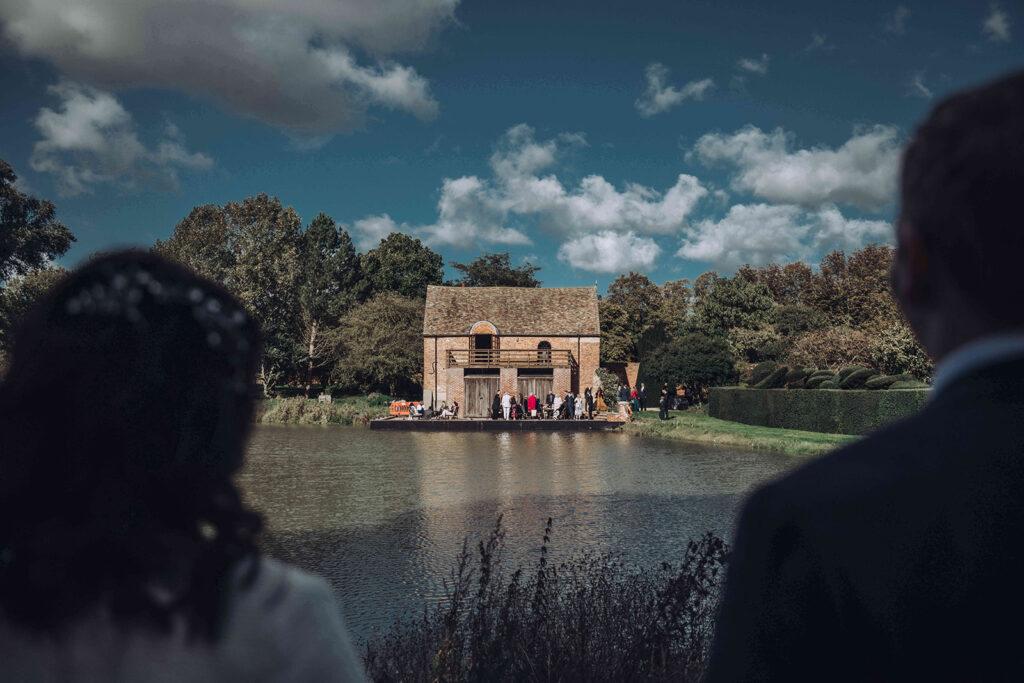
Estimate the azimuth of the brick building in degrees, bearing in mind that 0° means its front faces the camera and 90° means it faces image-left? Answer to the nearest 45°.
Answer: approximately 0°

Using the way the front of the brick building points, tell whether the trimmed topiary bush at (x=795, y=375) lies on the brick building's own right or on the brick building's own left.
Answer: on the brick building's own left

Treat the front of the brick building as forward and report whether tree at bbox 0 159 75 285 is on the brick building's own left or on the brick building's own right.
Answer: on the brick building's own right

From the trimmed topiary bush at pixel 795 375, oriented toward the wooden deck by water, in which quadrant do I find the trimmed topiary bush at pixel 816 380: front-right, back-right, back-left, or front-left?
back-left

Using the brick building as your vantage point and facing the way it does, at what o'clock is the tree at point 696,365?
The tree is roughly at 9 o'clock from the brick building.

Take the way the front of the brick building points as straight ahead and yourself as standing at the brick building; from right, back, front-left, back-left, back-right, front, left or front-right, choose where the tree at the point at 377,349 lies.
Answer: back-right

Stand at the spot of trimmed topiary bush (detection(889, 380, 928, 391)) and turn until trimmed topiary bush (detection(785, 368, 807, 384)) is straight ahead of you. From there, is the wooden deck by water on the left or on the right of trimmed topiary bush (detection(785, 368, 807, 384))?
left

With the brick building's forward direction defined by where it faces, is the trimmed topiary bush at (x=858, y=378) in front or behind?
in front

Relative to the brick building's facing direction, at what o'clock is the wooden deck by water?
The wooden deck by water is roughly at 12 o'clock from the brick building.

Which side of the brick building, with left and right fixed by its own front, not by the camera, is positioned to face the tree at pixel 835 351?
left

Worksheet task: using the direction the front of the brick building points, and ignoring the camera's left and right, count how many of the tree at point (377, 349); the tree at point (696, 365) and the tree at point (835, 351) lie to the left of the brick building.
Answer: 2

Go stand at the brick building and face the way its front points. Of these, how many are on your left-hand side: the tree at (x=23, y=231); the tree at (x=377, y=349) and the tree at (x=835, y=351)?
1

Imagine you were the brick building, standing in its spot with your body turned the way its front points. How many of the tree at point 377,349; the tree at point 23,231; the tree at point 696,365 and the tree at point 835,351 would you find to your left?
2
